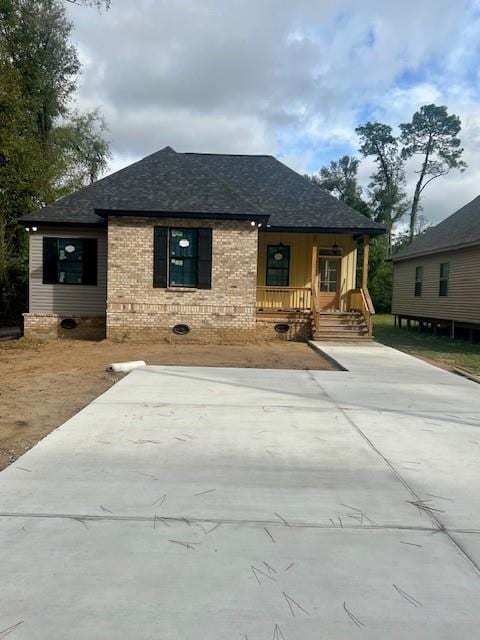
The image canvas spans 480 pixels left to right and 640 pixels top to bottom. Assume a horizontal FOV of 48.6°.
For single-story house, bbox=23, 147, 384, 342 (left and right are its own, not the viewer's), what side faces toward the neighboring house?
left

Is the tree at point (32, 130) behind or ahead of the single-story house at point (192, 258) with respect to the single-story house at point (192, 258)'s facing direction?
behind

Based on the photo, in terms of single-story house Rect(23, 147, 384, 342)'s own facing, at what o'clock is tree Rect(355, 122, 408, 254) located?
The tree is roughly at 7 o'clock from the single-story house.

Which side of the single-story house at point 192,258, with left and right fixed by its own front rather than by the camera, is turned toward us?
front

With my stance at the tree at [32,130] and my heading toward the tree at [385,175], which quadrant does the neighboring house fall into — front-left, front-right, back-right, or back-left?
front-right
